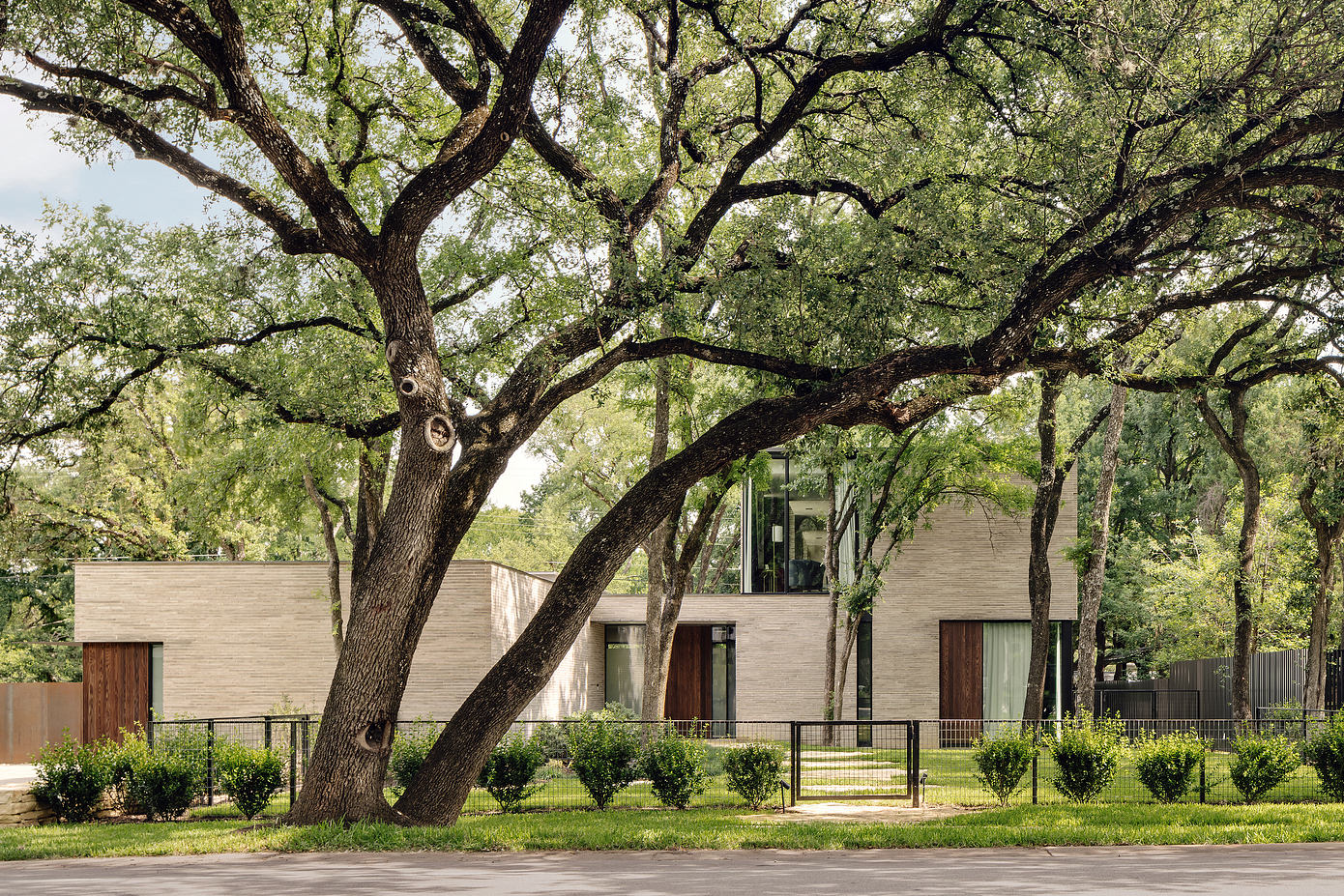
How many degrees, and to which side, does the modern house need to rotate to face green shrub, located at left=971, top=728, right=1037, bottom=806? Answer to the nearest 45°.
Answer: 0° — it already faces it

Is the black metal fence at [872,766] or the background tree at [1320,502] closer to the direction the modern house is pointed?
the black metal fence

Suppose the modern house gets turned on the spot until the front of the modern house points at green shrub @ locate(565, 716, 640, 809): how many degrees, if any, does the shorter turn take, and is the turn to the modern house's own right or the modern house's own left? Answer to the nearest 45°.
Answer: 0° — it already faces it

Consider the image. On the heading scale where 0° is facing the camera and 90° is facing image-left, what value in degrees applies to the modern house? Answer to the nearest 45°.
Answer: approximately 0°

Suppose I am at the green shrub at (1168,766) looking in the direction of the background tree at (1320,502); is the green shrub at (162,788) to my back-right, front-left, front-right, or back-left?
back-left

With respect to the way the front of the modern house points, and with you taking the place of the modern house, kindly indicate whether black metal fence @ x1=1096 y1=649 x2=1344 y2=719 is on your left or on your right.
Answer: on your left

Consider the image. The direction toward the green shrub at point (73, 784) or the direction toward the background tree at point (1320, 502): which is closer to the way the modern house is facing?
the green shrub
